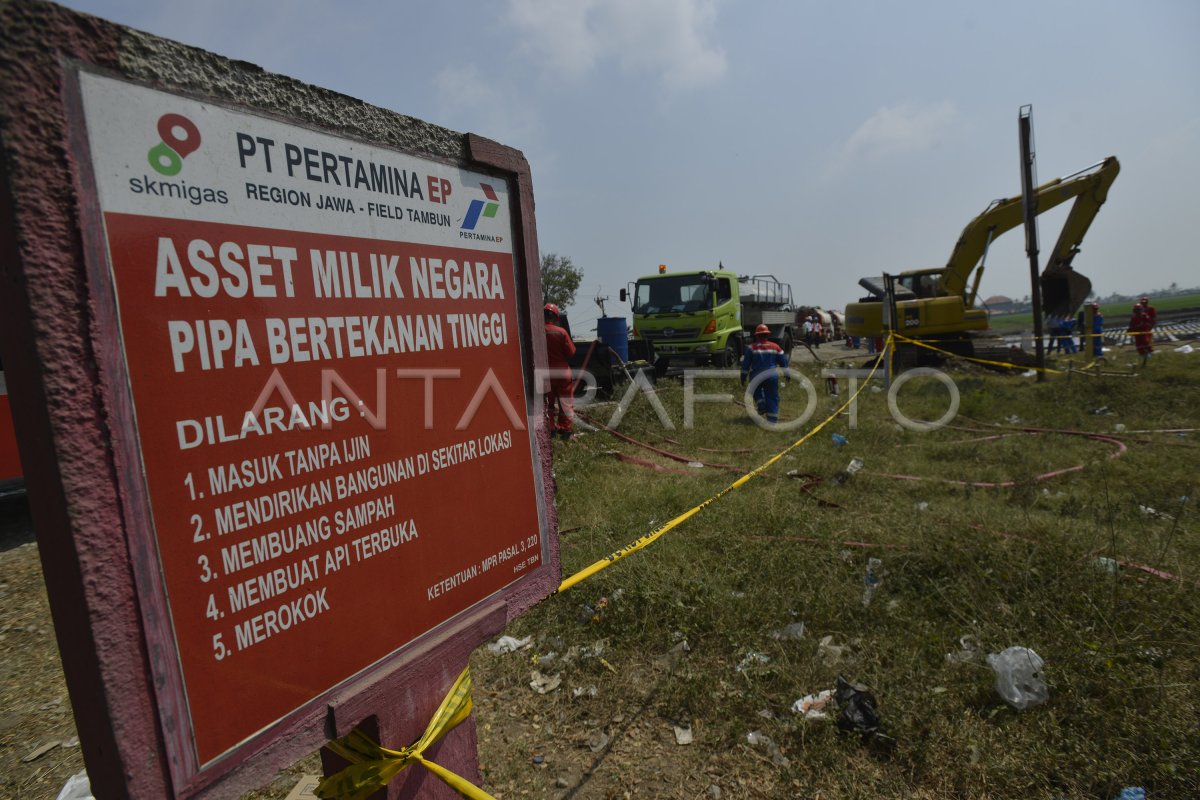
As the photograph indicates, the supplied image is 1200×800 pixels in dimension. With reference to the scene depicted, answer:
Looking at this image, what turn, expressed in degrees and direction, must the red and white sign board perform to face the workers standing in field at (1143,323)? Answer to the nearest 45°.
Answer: approximately 45° to its left

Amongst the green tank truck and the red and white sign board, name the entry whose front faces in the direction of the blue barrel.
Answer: the green tank truck

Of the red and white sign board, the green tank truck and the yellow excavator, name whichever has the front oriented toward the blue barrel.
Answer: the green tank truck

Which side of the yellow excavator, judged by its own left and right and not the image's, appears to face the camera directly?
right

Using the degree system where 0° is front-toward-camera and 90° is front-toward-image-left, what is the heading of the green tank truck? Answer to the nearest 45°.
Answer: approximately 45°

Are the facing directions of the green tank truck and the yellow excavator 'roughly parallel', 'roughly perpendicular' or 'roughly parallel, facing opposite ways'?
roughly perpendicular

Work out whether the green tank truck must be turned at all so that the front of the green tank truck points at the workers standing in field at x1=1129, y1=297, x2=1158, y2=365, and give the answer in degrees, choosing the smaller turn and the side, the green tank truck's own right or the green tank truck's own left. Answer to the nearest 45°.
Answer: approximately 135° to the green tank truck's own left

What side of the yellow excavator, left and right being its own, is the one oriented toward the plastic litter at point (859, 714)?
right

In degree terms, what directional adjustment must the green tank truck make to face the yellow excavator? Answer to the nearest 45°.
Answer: approximately 135° to its left
